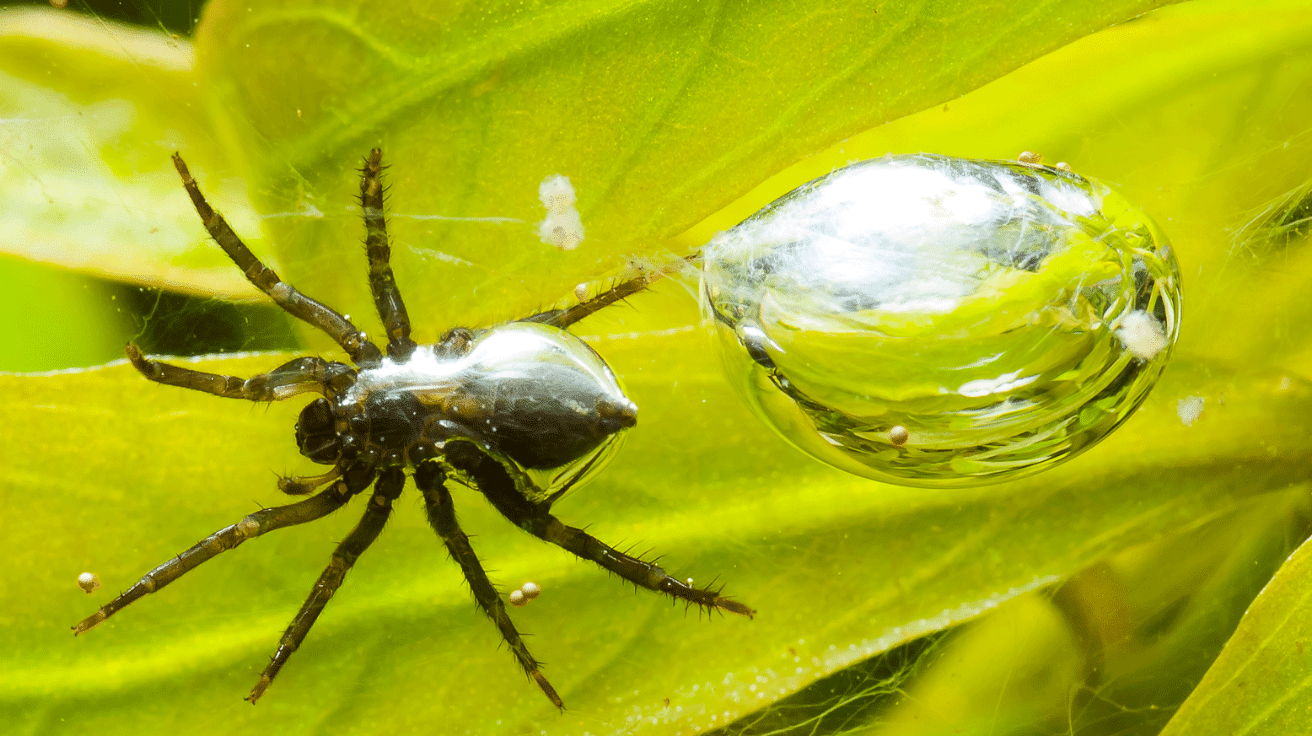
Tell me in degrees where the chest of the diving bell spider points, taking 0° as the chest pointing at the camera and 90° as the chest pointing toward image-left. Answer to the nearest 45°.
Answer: approximately 90°
